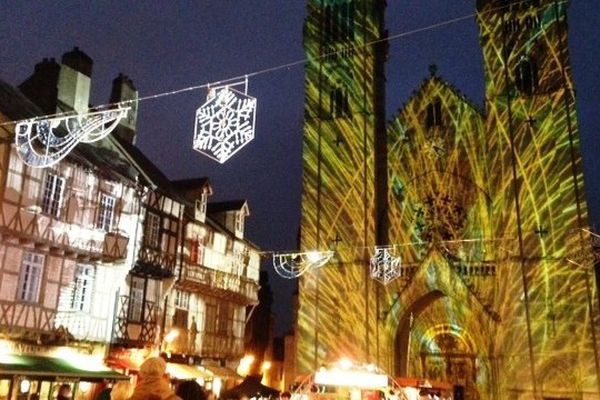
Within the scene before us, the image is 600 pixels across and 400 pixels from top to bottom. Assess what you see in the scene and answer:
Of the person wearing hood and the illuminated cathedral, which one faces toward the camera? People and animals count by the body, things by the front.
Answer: the illuminated cathedral

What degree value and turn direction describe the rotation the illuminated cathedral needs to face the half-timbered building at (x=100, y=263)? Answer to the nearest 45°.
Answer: approximately 45° to its right

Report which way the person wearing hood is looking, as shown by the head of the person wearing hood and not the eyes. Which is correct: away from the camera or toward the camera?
away from the camera

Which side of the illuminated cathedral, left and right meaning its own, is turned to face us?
front

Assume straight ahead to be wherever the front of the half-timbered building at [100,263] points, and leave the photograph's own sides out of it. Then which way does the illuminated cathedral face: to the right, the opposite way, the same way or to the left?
to the right

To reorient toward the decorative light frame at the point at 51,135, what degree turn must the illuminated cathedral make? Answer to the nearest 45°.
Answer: approximately 45° to its right

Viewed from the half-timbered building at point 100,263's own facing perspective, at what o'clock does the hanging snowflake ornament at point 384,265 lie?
The hanging snowflake ornament is roughly at 10 o'clock from the half-timbered building.

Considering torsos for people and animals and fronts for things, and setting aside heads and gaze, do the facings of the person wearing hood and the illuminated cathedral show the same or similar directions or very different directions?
very different directions

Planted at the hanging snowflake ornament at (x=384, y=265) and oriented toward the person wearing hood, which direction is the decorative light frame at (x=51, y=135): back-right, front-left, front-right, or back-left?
front-right

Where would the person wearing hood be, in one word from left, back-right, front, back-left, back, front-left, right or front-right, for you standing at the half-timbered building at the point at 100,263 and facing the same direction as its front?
front-right

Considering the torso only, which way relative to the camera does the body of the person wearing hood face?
away from the camera

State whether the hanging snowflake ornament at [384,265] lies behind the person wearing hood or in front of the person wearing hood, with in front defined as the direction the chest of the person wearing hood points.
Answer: in front

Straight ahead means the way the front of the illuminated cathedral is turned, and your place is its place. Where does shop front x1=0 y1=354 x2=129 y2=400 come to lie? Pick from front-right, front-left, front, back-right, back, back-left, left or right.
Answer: front-right

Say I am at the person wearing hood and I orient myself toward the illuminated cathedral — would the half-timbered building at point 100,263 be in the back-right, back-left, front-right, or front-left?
front-left

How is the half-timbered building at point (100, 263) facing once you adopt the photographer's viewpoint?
facing the viewer and to the right of the viewer

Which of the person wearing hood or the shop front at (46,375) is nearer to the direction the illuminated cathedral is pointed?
the person wearing hood

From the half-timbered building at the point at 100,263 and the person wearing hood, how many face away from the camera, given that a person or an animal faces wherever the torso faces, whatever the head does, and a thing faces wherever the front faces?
1
